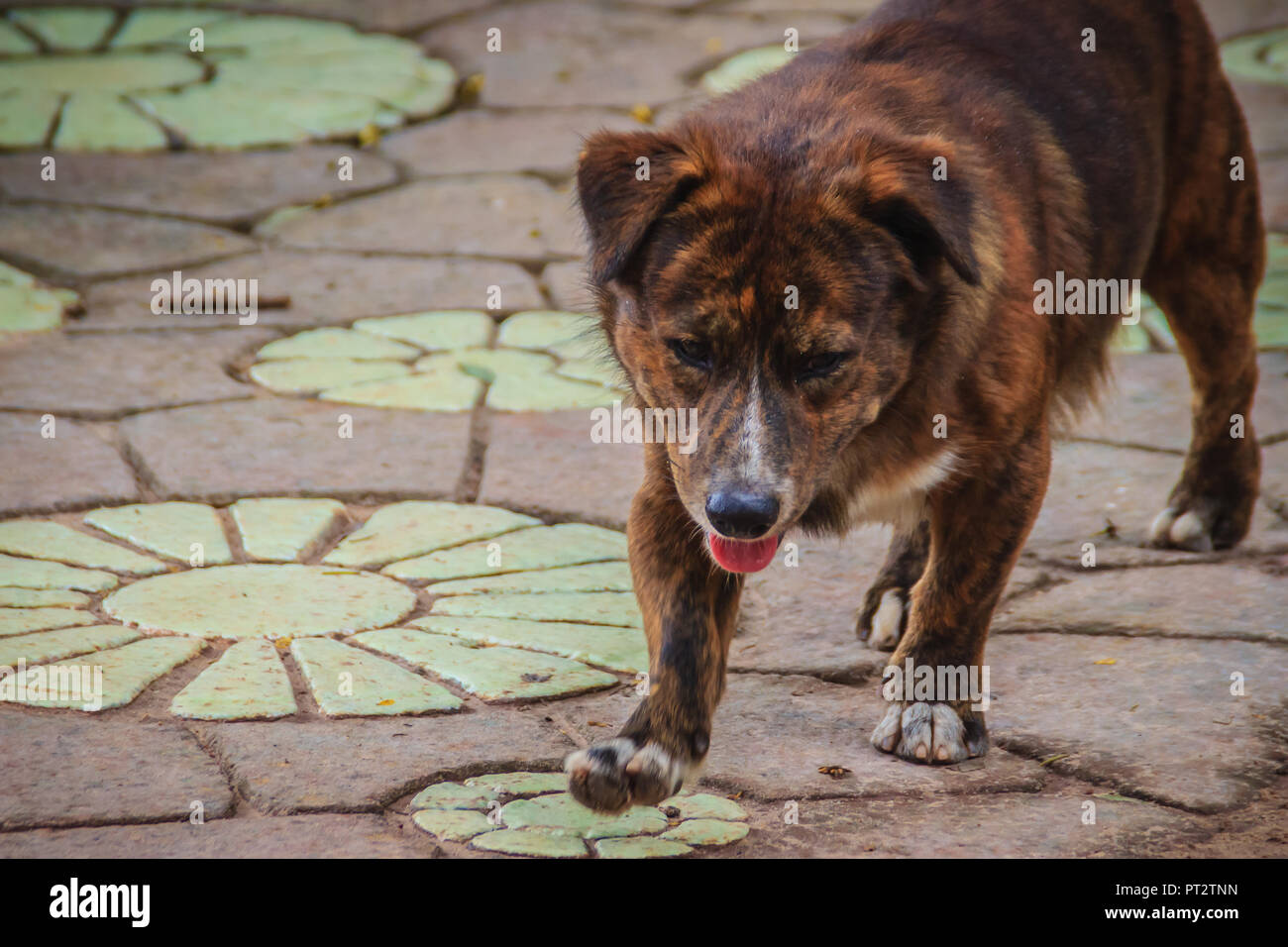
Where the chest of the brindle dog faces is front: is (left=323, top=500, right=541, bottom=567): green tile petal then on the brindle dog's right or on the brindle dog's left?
on the brindle dog's right

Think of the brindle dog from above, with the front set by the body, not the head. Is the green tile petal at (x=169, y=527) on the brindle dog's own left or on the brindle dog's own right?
on the brindle dog's own right

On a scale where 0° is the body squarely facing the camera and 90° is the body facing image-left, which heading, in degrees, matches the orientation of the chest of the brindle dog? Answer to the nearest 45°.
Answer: approximately 45°

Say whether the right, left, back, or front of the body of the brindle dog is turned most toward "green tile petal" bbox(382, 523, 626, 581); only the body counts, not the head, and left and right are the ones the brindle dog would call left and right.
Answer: right

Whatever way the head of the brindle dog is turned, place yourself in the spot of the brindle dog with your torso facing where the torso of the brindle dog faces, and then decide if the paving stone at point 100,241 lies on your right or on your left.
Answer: on your right

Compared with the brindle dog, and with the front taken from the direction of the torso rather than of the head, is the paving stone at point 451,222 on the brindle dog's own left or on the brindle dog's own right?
on the brindle dog's own right

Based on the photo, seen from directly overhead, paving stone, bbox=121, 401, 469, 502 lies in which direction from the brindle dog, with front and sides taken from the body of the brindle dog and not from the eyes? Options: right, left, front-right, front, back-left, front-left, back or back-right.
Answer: right

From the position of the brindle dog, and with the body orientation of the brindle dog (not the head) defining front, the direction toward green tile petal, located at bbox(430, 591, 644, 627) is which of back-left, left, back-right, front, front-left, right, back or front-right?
right

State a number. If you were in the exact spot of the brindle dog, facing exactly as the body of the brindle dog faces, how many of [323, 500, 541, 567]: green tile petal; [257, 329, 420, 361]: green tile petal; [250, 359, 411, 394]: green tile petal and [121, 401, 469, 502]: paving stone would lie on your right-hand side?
4

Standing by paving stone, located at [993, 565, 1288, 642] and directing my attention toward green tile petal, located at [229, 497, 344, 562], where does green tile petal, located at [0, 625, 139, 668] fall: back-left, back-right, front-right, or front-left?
front-left

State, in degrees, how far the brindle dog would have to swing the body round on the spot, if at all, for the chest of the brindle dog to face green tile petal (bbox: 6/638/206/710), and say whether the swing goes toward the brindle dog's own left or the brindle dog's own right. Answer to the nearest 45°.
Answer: approximately 45° to the brindle dog's own right

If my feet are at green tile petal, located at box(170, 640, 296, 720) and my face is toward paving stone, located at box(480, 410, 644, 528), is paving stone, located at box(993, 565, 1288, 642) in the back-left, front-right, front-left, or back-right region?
front-right

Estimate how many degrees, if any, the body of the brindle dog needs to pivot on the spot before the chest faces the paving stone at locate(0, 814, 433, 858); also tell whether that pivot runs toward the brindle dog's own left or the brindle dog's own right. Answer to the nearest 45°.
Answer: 0° — it already faces it

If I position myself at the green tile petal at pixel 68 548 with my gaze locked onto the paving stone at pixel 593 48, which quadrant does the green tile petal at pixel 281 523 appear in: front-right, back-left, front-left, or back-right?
front-right

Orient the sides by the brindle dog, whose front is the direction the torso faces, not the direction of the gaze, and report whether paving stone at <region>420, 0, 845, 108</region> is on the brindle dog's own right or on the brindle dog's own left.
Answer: on the brindle dog's own right
